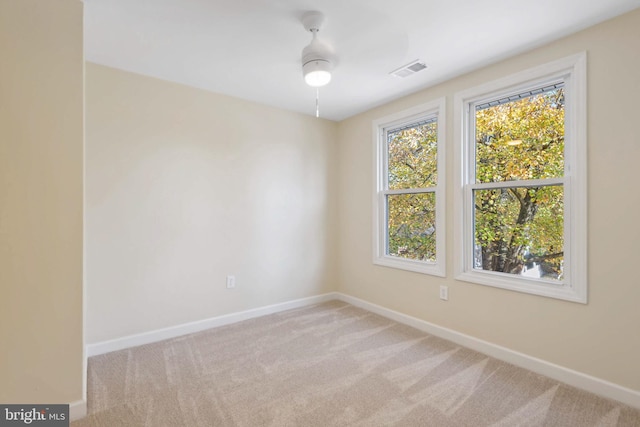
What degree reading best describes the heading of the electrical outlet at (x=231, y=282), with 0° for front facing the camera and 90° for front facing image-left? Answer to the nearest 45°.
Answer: approximately 0°

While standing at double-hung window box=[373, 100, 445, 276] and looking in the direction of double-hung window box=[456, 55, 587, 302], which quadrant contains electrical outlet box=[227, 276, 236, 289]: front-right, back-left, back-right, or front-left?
back-right

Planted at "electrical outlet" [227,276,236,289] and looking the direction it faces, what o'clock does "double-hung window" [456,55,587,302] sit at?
The double-hung window is roughly at 10 o'clock from the electrical outlet.

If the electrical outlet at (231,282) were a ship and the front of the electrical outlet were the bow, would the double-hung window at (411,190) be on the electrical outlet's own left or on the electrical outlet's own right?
on the electrical outlet's own left
